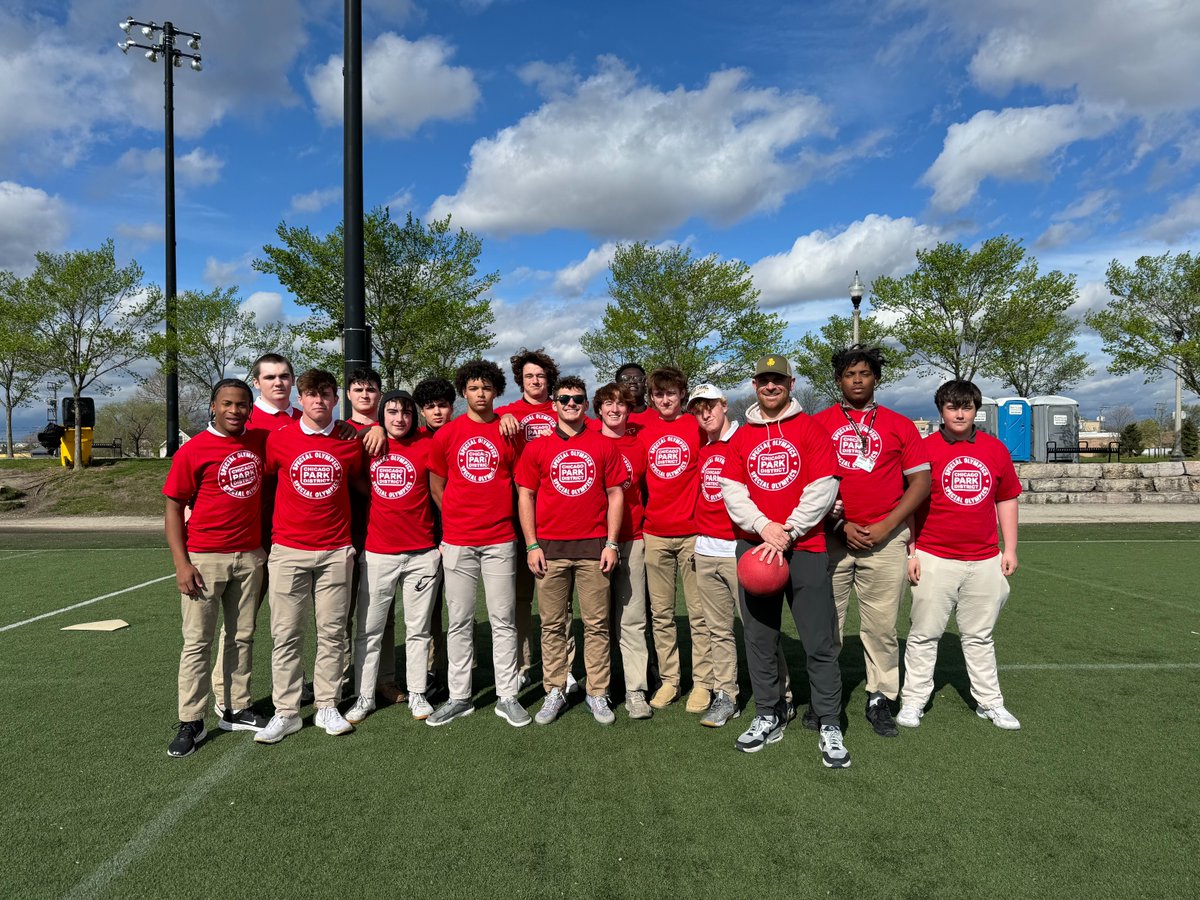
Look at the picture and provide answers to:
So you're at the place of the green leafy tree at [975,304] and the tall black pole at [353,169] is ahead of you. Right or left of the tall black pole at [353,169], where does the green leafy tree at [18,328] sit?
right
